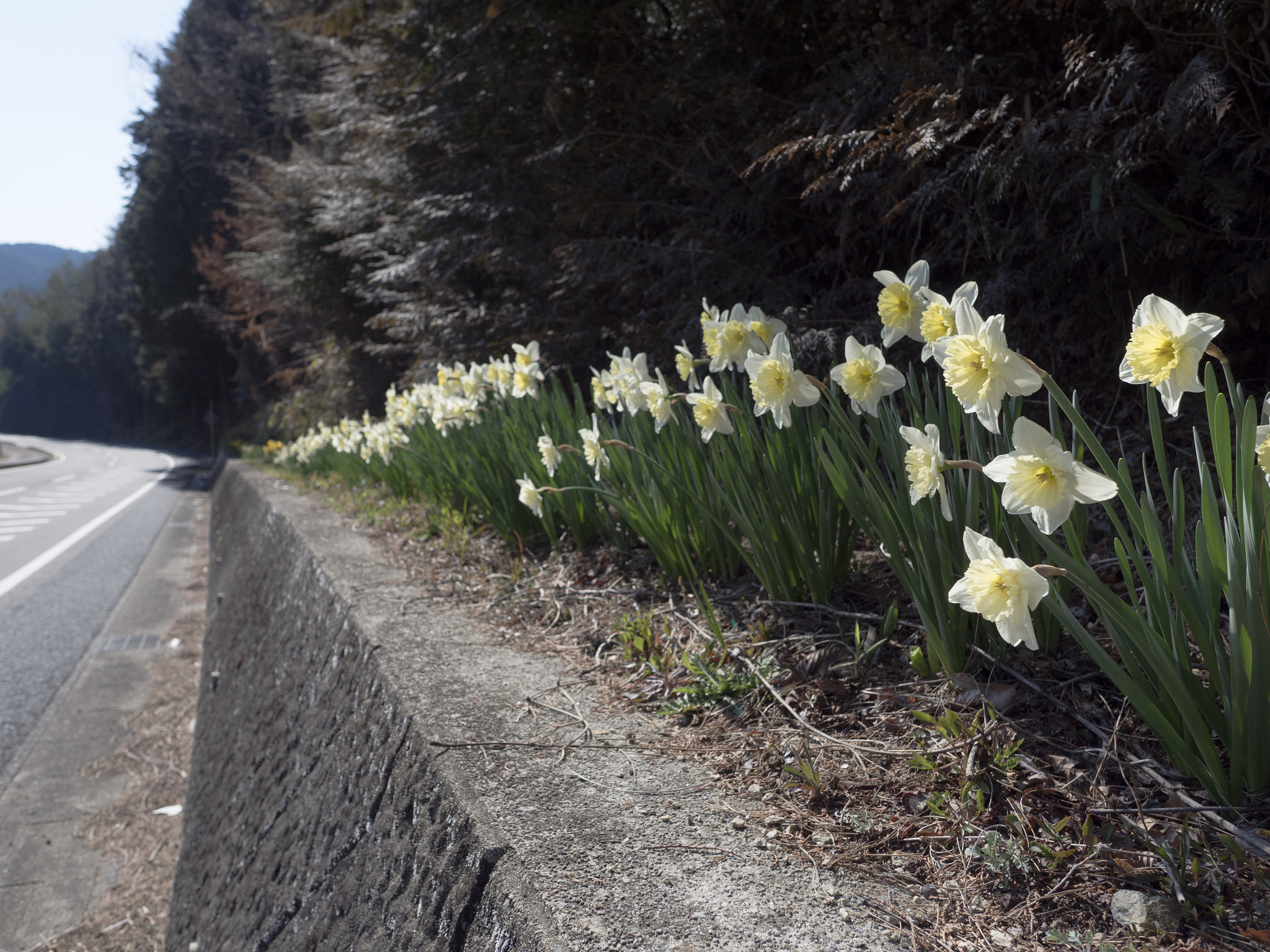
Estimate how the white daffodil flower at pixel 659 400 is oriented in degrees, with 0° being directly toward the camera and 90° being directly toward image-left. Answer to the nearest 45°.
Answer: approximately 45°

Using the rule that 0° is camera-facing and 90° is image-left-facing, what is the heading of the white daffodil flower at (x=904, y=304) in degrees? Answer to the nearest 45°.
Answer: approximately 45°

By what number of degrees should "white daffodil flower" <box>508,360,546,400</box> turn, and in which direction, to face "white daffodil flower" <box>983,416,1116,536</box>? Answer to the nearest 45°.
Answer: approximately 45° to its left

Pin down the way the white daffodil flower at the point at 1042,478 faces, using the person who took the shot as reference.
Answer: facing the viewer and to the left of the viewer

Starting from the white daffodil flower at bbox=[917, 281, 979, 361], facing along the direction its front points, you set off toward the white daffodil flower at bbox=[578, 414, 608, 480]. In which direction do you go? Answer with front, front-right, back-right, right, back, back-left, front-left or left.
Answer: right

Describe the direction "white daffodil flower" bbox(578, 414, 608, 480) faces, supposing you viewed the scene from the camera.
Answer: facing to the left of the viewer

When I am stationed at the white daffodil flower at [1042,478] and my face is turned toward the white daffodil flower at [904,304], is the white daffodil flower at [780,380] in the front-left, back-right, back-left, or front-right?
front-left

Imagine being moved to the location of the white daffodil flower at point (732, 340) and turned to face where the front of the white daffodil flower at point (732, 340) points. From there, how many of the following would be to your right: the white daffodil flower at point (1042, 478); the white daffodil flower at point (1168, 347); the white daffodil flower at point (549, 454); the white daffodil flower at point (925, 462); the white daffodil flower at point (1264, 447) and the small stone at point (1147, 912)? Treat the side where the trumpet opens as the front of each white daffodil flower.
1

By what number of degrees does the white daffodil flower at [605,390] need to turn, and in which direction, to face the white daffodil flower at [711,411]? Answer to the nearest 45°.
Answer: approximately 45° to its left

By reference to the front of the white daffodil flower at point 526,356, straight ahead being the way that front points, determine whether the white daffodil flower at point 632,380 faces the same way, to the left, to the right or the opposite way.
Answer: the same way
